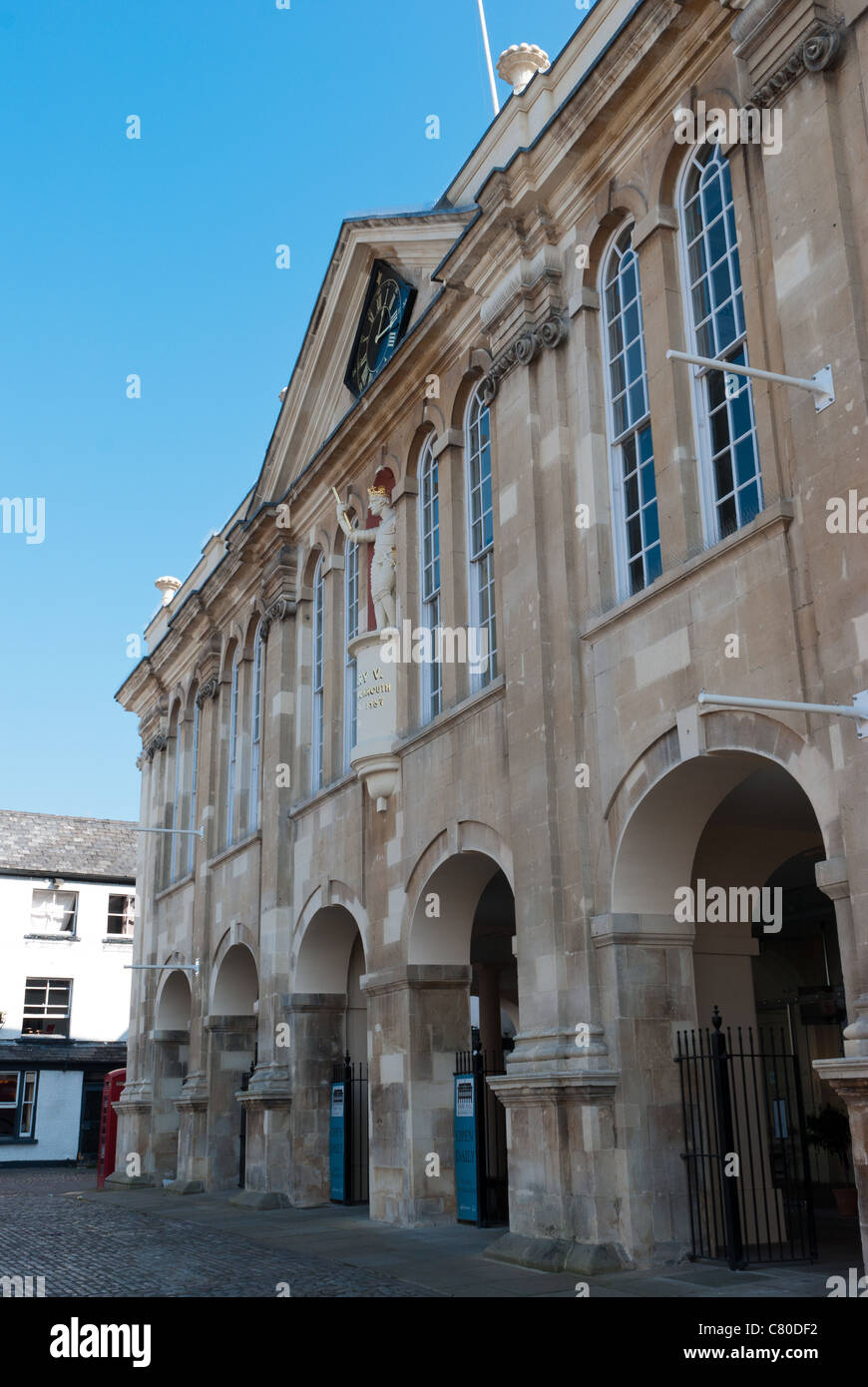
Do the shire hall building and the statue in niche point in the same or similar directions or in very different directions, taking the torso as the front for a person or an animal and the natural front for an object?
same or similar directions

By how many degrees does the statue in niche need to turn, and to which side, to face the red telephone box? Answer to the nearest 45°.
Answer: approximately 135° to its right

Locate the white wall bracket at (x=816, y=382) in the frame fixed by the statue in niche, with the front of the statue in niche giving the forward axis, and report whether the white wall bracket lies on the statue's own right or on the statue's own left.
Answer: on the statue's own left

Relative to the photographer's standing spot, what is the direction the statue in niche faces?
facing the viewer and to the left of the viewer

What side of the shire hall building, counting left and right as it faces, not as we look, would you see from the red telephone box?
right
